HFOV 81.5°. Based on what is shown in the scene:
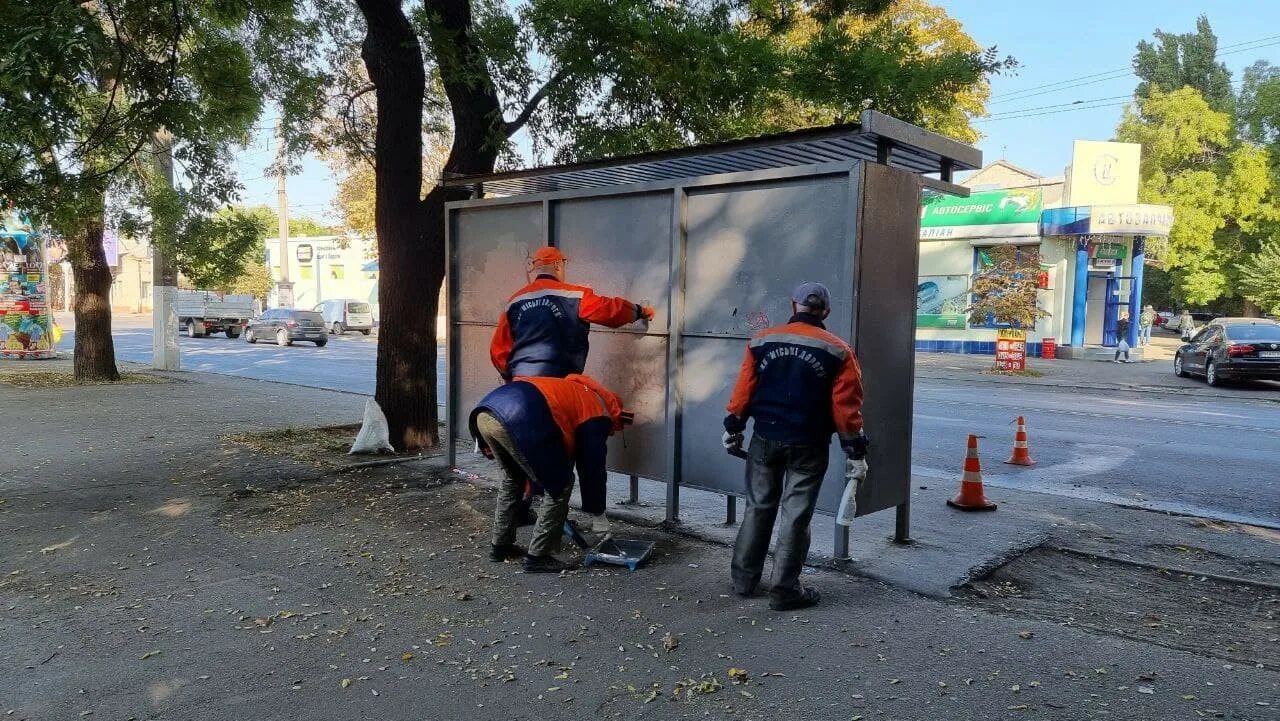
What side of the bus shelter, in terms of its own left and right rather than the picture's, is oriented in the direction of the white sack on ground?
left

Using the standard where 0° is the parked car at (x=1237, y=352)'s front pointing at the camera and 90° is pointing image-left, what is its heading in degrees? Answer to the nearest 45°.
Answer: approximately 135°

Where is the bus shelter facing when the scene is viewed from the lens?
facing away from the viewer and to the right of the viewer

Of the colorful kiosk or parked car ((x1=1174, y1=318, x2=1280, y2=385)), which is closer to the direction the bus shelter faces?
the parked car

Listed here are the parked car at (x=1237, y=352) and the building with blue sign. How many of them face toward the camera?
1

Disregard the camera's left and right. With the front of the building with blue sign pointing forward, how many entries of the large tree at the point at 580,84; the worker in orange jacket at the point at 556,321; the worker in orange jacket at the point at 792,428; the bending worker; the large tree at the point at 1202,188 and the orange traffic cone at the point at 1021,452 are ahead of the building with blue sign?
5

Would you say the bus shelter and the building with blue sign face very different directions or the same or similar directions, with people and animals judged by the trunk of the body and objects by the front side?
very different directions

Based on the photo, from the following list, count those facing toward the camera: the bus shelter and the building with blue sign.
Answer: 1

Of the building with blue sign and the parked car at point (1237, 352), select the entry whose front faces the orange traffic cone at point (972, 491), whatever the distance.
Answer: the building with blue sign
